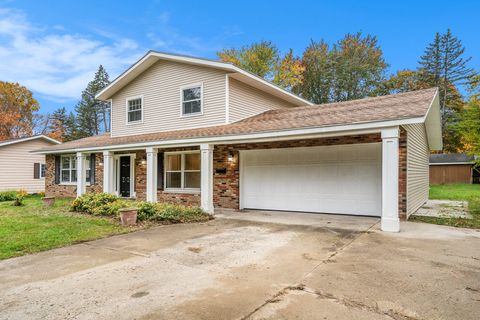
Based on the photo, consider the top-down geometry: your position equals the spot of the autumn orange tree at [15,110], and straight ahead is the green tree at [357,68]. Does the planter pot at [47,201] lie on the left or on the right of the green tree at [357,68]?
right

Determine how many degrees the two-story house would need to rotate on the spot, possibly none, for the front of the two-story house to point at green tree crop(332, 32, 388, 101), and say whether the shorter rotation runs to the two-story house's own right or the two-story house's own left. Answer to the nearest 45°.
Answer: approximately 180°

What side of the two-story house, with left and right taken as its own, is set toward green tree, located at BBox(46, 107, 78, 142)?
right

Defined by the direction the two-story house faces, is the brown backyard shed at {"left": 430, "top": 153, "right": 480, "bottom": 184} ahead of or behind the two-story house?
behind

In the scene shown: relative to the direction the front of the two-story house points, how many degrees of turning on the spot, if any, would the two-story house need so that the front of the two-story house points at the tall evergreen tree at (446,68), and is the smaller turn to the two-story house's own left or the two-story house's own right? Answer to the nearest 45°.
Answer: approximately 180°

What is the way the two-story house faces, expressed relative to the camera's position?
facing the viewer and to the left of the viewer

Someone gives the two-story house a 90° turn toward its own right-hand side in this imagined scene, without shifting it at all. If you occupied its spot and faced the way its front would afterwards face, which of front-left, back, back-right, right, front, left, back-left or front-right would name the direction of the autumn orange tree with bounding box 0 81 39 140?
front

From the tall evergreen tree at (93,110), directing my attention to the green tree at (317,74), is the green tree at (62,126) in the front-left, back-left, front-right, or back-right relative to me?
back-left

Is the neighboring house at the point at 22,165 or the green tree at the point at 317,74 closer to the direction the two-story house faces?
the neighboring house

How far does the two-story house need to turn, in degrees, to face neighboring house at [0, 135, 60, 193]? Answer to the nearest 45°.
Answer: approximately 90° to its right

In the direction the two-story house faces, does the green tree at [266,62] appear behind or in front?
behind

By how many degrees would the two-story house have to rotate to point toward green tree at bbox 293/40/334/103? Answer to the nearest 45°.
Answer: approximately 135° to its right
